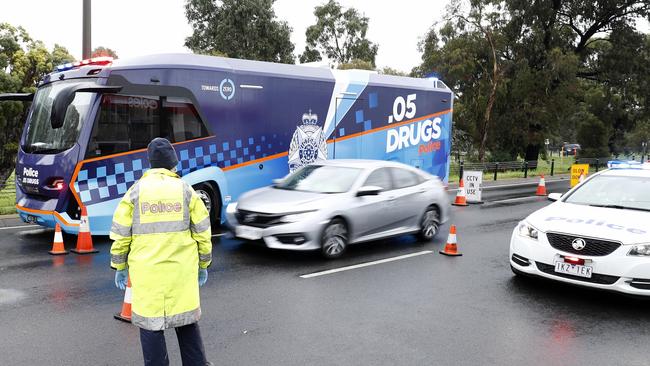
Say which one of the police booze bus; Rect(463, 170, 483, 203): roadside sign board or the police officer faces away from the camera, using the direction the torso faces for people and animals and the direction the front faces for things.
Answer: the police officer

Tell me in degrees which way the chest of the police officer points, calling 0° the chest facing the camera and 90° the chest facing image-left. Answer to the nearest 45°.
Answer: approximately 180°

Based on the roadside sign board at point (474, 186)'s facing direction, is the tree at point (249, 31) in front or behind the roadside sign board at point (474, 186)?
behind

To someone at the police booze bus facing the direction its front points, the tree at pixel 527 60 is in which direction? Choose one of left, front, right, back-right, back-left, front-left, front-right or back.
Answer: back

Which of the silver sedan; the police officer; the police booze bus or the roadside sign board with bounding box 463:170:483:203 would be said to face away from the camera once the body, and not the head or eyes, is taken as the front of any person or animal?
the police officer

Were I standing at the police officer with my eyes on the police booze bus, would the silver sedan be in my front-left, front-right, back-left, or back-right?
front-right

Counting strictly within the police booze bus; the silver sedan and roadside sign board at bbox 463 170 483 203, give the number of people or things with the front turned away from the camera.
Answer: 0

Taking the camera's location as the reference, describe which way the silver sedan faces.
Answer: facing the viewer and to the left of the viewer

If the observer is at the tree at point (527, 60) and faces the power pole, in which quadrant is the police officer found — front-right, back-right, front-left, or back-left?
front-left

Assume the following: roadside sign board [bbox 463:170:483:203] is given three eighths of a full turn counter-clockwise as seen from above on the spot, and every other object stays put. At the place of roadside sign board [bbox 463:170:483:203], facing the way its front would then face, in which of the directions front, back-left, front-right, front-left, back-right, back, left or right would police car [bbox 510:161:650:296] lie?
back-right

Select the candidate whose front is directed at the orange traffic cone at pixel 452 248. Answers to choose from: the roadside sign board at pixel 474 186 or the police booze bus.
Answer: the roadside sign board

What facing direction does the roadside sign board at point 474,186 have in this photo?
toward the camera

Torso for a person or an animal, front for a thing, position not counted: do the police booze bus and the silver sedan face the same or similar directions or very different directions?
same or similar directions

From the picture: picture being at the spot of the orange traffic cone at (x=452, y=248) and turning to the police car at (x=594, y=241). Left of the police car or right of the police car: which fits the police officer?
right

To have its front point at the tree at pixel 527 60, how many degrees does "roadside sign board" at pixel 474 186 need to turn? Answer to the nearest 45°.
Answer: approximately 180°

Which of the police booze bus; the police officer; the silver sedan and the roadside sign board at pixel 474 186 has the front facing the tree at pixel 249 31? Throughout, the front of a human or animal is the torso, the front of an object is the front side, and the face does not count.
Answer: the police officer

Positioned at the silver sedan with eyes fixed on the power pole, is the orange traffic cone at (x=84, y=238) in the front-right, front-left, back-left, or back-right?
front-left

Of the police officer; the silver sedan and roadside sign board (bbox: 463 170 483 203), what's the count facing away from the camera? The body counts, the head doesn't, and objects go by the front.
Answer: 1

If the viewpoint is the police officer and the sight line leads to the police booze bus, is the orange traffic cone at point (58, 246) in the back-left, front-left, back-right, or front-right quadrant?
front-left

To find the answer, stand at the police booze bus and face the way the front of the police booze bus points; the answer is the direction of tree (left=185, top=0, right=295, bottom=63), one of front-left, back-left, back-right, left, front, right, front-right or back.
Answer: back-right

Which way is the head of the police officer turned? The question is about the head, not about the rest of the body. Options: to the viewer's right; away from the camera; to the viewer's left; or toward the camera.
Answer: away from the camera
